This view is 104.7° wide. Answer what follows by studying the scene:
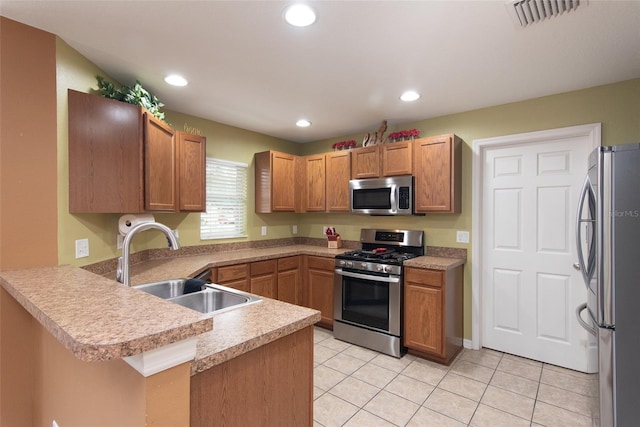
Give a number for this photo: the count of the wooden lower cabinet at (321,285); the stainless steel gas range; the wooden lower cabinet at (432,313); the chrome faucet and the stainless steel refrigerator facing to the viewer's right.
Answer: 1

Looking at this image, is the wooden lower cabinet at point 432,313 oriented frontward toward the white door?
no

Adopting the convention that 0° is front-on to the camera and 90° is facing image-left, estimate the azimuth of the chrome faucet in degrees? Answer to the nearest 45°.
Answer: approximately 270°

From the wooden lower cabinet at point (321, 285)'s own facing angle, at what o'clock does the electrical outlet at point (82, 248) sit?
The electrical outlet is roughly at 12 o'clock from the wooden lower cabinet.

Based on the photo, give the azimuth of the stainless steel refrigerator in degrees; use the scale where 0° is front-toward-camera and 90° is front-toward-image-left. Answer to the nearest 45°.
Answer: approximately 90°

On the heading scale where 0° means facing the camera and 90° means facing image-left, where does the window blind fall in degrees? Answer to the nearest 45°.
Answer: approximately 315°

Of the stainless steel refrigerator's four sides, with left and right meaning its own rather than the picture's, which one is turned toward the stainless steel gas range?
front

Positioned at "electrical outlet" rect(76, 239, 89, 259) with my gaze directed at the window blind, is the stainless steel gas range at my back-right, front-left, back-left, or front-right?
front-right

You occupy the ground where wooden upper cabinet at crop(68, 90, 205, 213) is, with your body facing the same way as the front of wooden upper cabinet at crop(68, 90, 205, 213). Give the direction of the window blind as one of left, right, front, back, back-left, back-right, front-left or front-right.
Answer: left

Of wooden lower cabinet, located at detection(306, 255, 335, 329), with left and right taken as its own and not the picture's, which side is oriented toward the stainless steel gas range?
left

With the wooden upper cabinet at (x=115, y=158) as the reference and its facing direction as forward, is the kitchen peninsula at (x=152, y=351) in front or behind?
in front

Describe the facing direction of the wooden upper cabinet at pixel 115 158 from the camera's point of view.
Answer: facing the viewer and to the right of the viewer

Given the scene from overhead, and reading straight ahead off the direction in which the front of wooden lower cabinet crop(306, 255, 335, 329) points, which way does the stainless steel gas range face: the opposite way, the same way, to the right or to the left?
the same way

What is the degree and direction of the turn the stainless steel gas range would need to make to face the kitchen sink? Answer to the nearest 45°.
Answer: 0° — it already faces it

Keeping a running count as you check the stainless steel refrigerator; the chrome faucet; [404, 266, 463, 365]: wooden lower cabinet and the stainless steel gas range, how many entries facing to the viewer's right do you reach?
1

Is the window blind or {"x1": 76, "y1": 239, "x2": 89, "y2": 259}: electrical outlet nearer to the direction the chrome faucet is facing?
the window blind

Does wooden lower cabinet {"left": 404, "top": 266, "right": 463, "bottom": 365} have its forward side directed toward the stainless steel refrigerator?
no

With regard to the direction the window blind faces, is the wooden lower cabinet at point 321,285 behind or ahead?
ahead

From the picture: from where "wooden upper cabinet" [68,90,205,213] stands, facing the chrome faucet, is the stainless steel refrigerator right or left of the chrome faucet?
left
